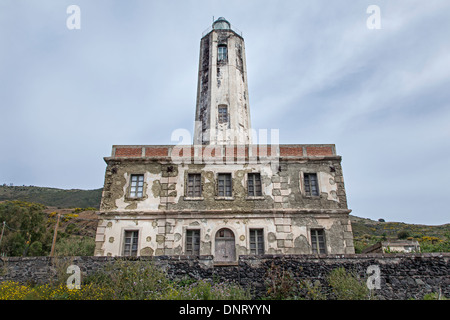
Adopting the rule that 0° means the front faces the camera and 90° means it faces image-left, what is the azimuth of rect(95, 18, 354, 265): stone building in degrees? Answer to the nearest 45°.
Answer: approximately 0°

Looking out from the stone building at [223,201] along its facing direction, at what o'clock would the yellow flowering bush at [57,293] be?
The yellow flowering bush is roughly at 1 o'clock from the stone building.
